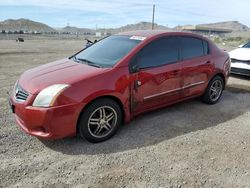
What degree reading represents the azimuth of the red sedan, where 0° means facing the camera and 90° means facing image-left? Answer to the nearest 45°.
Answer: approximately 45°

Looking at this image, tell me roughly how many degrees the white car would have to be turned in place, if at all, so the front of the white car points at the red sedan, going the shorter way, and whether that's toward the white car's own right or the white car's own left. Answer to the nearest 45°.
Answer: approximately 45° to the white car's own left

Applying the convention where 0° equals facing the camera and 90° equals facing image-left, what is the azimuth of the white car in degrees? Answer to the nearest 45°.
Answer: approximately 45°

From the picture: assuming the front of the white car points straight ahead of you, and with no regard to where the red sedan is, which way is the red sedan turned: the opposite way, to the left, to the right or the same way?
the same way

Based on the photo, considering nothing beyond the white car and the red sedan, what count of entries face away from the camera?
0

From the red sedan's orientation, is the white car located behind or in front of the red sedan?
behind
